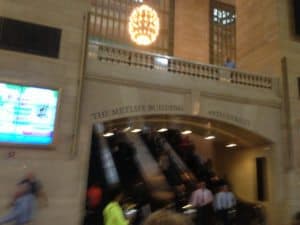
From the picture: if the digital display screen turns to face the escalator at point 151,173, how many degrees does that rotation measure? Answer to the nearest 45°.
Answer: approximately 90° to its left

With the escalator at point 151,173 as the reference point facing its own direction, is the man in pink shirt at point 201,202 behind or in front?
in front

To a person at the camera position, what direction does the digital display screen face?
facing the viewer and to the right of the viewer

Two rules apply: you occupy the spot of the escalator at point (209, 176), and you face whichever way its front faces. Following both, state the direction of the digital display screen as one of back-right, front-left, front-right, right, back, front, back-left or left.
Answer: right

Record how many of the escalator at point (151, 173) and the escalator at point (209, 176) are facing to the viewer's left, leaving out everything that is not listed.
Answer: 0

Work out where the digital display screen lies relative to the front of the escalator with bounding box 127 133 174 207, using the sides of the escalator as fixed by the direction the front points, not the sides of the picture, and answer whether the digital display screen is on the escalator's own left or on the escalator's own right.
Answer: on the escalator's own right

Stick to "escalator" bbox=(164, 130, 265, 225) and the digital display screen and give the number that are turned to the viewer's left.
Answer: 0
